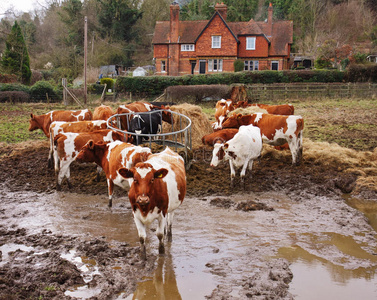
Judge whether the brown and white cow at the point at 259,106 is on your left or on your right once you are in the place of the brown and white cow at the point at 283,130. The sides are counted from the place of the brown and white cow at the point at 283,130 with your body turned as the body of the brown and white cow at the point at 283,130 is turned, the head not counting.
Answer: on your right

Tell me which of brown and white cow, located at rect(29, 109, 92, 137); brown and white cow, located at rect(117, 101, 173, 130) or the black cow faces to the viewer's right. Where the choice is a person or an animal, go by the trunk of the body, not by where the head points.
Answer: brown and white cow, located at rect(117, 101, 173, 130)

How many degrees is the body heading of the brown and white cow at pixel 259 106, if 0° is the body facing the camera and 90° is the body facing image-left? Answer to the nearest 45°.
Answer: approximately 90°

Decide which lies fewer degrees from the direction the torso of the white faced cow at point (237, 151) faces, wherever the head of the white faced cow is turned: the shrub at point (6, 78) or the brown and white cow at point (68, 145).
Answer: the brown and white cow

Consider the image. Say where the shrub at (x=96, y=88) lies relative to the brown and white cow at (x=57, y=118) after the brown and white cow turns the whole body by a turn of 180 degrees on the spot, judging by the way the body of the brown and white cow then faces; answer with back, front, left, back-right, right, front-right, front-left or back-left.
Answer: left

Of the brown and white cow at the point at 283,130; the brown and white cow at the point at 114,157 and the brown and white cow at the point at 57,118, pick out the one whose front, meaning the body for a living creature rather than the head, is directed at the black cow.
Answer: the brown and white cow at the point at 283,130

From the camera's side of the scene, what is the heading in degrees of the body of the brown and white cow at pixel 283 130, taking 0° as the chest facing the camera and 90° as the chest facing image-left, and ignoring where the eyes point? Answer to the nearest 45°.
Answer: approximately 90°

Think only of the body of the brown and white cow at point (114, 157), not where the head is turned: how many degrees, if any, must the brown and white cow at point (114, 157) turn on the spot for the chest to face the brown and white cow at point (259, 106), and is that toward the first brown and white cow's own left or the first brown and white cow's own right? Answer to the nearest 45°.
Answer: approximately 135° to the first brown and white cow's own right
